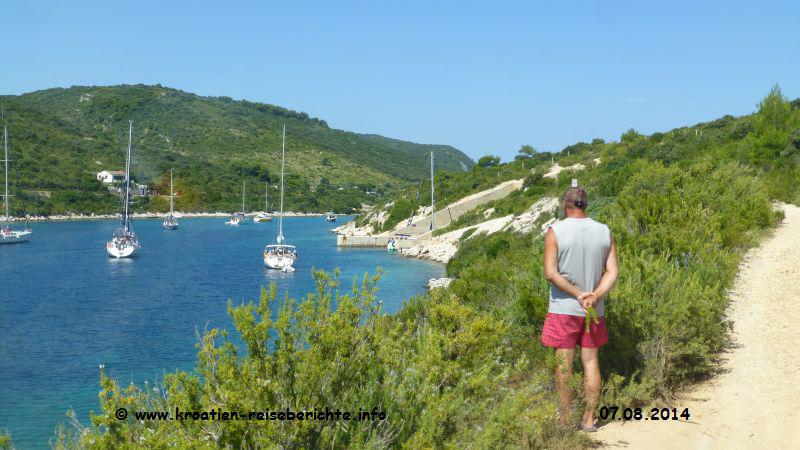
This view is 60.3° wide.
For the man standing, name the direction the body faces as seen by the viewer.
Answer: away from the camera

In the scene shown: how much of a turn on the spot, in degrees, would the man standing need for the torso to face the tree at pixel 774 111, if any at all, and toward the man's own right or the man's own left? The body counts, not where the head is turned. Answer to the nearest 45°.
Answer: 0° — they already face it

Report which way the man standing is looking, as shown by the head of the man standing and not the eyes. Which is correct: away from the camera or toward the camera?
away from the camera
